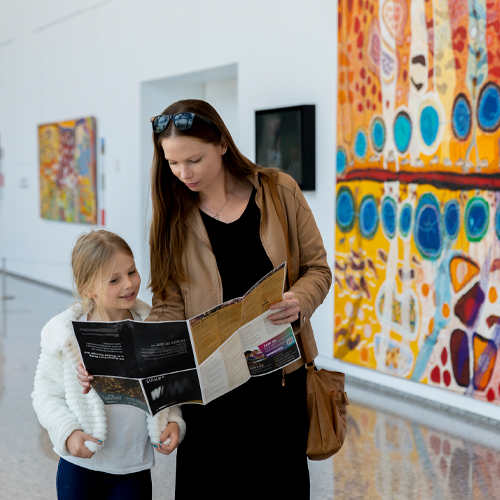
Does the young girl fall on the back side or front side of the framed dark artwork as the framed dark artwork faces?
on the front side

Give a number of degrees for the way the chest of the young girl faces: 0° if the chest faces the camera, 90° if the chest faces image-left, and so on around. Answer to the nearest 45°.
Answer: approximately 315°

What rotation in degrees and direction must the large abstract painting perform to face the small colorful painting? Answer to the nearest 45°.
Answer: approximately 90° to its right

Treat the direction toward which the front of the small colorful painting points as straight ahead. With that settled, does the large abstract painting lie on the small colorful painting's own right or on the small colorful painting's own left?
on the small colorful painting's own left

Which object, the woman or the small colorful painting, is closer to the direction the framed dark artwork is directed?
the woman

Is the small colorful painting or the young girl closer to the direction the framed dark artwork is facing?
the young girl

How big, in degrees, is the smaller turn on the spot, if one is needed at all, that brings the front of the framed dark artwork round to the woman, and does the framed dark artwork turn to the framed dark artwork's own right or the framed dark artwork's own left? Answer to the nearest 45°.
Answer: approximately 45° to the framed dark artwork's own left

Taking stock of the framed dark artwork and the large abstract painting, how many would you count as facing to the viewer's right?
0

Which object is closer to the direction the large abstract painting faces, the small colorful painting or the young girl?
the young girl

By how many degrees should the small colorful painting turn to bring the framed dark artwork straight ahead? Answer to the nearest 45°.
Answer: approximately 45° to its left

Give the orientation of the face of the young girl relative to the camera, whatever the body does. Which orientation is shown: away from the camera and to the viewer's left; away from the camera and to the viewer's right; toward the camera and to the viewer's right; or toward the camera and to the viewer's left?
toward the camera and to the viewer's right
